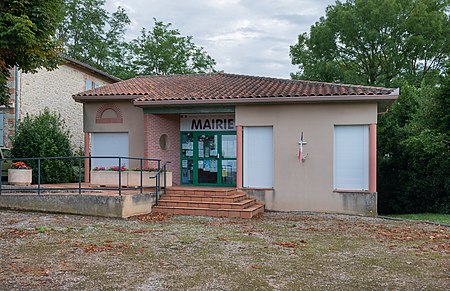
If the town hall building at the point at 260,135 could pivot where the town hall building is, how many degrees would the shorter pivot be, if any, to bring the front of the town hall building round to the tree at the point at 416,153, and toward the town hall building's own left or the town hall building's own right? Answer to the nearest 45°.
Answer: approximately 135° to the town hall building's own left

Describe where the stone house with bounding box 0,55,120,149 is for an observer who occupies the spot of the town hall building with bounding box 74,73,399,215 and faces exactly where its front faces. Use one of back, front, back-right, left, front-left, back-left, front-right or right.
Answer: back-right

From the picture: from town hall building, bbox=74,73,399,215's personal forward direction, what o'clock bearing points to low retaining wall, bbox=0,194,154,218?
The low retaining wall is roughly at 2 o'clock from the town hall building.

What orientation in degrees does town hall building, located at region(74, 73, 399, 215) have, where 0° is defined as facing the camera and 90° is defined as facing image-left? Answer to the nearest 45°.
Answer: approximately 0°

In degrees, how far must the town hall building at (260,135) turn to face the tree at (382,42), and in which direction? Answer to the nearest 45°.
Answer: approximately 135° to its left

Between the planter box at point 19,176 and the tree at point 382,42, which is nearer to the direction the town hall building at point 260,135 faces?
the planter box

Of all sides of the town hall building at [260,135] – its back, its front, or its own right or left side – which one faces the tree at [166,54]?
back
